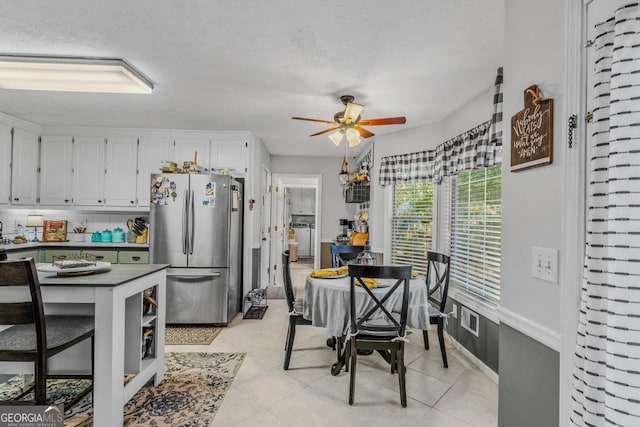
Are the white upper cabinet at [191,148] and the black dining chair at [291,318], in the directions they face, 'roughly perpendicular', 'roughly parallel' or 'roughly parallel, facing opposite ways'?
roughly perpendicular

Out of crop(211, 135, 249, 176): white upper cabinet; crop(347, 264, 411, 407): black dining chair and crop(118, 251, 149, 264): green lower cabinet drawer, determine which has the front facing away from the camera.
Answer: the black dining chair

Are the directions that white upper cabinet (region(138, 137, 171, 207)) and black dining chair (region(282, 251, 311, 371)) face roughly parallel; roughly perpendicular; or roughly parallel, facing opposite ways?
roughly perpendicular

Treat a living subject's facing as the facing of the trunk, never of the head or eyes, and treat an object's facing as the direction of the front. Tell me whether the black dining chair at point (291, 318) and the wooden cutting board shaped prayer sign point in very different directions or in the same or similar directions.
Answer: very different directions

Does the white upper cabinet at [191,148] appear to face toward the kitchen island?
yes

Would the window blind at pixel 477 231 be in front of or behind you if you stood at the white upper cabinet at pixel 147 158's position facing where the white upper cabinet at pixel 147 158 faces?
in front

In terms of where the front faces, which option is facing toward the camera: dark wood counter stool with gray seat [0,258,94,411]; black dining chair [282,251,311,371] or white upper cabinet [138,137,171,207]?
the white upper cabinet

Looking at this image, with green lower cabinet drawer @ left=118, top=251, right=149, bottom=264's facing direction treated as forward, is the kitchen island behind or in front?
in front

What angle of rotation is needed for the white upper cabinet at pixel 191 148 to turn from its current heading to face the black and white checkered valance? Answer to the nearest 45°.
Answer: approximately 45° to its left

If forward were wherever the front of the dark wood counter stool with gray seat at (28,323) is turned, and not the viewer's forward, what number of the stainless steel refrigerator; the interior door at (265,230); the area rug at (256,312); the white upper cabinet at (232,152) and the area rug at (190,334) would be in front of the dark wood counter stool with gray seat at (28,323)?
5

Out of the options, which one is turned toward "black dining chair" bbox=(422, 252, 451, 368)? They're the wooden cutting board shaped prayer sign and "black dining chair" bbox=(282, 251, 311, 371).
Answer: "black dining chair" bbox=(282, 251, 311, 371)

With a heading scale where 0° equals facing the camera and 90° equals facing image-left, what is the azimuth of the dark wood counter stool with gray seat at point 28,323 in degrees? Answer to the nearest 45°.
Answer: approximately 225°

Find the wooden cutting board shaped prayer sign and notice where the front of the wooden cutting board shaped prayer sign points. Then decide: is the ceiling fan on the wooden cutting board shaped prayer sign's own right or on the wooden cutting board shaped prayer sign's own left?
on the wooden cutting board shaped prayer sign's own right

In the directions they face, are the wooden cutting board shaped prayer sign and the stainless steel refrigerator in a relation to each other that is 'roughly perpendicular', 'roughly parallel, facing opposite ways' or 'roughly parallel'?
roughly perpendicular

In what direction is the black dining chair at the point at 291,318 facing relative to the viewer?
to the viewer's right

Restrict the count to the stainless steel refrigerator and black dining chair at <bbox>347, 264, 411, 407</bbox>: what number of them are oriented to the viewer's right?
0

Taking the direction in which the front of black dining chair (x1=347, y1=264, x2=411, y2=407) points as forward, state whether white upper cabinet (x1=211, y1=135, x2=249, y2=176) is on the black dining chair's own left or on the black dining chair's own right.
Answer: on the black dining chair's own left
